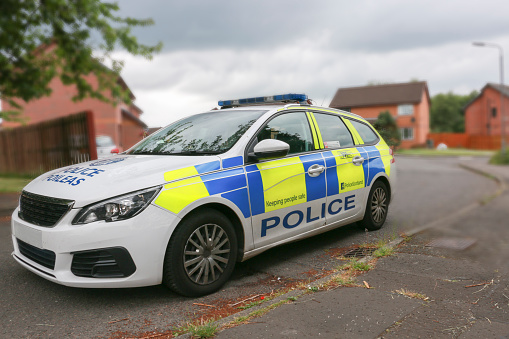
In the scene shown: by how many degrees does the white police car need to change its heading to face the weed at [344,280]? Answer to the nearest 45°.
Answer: approximately 135° to its left

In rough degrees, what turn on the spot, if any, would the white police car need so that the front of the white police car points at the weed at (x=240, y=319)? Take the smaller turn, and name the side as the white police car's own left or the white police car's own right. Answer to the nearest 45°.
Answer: approximately 45° to the white police car's own left

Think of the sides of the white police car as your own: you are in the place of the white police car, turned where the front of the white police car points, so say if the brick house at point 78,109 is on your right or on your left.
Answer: on your right

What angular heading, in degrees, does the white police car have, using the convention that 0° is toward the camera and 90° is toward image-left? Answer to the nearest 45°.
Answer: approximately 45°

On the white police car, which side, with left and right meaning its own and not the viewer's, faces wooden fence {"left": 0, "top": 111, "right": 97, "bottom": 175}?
right

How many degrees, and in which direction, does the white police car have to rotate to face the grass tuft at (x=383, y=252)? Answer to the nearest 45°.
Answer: approximately 135° to its left

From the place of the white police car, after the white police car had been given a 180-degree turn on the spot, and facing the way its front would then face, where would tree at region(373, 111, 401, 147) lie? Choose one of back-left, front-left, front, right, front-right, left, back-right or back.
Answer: front

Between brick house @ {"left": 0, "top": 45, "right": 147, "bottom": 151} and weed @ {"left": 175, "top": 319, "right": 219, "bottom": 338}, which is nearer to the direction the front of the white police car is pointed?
the weed

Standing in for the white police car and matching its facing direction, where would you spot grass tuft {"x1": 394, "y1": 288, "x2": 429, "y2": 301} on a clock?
The grass tuft is roughly at 8 o'clock from the white police car.

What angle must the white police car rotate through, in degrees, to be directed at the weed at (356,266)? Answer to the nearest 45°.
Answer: approximately 135° to its left
